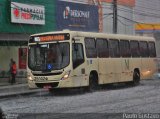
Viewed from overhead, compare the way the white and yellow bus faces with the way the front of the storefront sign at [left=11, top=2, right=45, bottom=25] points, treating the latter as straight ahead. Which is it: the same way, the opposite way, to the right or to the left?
to the right

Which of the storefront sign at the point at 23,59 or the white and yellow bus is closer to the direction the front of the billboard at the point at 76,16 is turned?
the white and yellow bus

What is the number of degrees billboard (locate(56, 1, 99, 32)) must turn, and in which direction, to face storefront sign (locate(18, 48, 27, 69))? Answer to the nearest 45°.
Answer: approximately 90° to its right

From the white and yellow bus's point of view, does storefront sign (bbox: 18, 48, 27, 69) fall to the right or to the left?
on its right

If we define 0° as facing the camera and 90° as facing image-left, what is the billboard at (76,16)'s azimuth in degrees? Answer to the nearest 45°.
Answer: approximately 315°

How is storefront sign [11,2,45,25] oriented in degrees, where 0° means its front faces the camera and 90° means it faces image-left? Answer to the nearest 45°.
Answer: approximately 315°

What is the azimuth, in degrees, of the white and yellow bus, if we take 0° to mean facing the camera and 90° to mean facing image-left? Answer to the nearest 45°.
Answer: approximately 45°

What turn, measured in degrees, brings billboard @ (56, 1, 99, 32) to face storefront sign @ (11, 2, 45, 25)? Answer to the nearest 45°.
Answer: approximately 90° to its right

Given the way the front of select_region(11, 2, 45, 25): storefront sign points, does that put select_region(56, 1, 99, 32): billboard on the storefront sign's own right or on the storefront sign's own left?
on the storefront sign's own left

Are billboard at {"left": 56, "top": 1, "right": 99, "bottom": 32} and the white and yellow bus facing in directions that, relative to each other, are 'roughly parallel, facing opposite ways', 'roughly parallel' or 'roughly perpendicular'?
roughly perpendicular

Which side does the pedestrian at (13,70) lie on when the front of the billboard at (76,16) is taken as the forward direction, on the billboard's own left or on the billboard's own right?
on the billboard's own right
